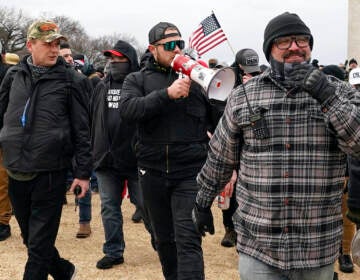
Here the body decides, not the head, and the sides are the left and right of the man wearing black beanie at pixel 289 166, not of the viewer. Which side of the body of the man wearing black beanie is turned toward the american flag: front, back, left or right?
back

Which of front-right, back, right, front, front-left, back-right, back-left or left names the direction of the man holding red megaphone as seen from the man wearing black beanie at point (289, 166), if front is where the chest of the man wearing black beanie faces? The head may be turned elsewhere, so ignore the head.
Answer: back-right

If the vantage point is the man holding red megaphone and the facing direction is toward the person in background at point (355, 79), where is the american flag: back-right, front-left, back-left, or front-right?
front-left

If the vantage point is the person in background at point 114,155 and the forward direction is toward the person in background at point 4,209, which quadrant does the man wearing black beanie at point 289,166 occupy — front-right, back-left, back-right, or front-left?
back-left

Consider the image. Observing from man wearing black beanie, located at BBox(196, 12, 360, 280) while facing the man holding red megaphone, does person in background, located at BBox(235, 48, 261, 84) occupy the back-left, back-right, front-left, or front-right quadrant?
front-right

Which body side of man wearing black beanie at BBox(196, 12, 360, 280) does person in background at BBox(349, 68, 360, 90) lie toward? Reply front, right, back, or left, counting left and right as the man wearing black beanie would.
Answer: back

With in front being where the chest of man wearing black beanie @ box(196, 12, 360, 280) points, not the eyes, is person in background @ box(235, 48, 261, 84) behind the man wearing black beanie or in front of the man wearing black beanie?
behind

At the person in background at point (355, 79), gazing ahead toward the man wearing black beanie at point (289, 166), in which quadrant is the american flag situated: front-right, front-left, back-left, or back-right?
front-right

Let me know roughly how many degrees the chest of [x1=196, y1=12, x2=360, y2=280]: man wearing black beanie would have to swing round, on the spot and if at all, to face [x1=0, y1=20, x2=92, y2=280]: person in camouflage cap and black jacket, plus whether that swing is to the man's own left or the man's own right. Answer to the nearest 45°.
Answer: approximately 135° to the man's own right

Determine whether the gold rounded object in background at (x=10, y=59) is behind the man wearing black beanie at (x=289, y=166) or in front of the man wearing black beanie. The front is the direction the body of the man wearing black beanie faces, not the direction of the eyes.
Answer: behind

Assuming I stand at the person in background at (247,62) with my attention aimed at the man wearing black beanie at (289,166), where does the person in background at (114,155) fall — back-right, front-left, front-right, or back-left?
front-right

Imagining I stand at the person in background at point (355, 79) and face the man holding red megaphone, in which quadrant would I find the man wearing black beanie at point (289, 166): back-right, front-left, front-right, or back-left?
front-left

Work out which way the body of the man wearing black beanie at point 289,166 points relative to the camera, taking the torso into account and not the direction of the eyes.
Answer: toward the camera

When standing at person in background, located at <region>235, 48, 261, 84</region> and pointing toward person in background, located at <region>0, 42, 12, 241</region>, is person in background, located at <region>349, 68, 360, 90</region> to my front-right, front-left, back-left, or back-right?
back-left

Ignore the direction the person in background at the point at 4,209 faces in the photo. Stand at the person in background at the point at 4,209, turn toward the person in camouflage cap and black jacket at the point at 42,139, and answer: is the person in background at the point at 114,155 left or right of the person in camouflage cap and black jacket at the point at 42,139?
left

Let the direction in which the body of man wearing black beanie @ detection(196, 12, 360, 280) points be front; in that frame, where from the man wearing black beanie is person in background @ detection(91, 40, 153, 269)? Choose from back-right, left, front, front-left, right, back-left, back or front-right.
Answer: back-right
